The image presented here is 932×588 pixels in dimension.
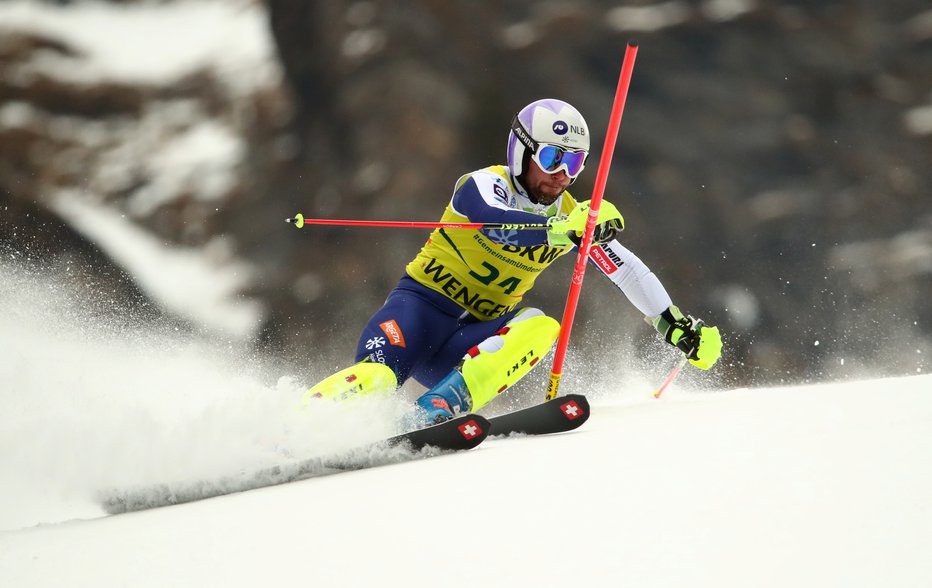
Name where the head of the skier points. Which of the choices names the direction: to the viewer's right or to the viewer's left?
to the viewer's right

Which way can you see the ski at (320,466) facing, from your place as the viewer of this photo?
facing to the right of the viewer
